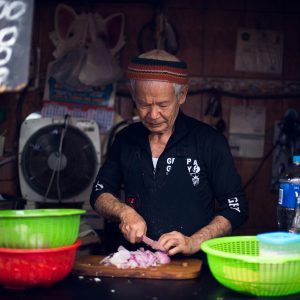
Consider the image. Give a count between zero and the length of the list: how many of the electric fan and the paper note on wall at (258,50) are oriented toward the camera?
2

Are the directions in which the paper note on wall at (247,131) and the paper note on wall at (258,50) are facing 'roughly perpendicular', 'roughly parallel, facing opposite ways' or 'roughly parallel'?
roughly parallel

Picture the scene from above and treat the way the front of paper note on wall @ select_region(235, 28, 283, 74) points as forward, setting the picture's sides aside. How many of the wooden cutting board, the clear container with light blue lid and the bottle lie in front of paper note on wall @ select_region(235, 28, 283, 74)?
3

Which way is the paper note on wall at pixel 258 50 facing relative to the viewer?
toward the camera

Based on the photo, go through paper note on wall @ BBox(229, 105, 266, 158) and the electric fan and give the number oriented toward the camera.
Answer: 2

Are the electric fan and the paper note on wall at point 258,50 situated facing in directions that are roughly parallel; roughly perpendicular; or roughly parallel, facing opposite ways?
roughly parallel

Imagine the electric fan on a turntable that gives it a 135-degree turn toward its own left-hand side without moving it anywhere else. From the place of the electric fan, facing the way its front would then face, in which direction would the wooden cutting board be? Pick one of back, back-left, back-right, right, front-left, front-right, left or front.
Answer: back-right

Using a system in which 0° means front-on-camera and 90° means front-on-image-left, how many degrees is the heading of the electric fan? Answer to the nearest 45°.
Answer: approximately 0°

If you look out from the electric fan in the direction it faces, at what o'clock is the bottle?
The bottle is roughly at 11 o'clock from the electric fan.

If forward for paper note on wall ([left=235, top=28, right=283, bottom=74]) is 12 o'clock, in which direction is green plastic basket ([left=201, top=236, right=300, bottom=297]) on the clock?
The green plastic basket is roughly at 12 o'clock from the paper note on wall.

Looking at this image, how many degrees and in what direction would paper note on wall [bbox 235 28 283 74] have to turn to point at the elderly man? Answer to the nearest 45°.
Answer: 0° — it already faces them

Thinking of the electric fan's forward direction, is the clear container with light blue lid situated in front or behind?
in front

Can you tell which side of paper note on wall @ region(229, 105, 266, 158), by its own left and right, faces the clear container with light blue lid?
front

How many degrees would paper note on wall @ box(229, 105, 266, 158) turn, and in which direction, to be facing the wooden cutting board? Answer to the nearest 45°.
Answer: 0° — it already faces it

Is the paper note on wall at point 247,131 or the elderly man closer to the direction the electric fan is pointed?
the elderly man
